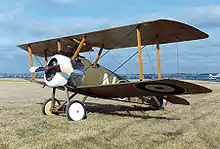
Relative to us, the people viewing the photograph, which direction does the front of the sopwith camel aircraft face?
facing the viewer and to the left of the viewer
